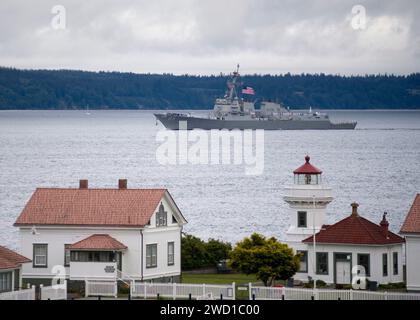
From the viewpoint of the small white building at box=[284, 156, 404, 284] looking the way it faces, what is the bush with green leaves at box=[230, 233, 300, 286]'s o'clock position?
The bush with green leaves is roughly at 2 o'clock from the small white building.

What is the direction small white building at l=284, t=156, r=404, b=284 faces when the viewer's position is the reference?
facing the viewer

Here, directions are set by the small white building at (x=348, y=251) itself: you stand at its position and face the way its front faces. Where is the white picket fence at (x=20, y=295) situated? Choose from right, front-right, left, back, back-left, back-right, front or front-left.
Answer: front-right

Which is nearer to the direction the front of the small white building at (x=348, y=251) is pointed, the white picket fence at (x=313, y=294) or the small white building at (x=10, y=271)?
the white picket fence

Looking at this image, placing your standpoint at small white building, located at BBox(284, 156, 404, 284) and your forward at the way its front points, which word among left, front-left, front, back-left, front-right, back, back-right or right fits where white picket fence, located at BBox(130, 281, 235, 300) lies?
front-right

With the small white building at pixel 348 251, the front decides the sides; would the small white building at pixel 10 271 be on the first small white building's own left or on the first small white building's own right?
on the first small white building's own right

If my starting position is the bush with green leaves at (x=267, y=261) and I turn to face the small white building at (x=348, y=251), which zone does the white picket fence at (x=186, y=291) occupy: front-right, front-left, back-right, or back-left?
back-right

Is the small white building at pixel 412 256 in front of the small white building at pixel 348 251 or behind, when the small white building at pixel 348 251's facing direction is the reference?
in front

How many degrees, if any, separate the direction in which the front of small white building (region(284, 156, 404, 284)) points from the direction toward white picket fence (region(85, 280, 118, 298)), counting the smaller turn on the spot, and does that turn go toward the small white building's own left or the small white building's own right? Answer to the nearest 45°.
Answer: approximately 45° to the small white building's own right

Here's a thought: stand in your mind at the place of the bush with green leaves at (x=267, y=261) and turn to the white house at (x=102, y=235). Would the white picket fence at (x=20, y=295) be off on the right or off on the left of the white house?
left

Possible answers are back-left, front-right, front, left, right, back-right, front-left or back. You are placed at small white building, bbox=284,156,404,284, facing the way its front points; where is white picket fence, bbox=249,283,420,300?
front
